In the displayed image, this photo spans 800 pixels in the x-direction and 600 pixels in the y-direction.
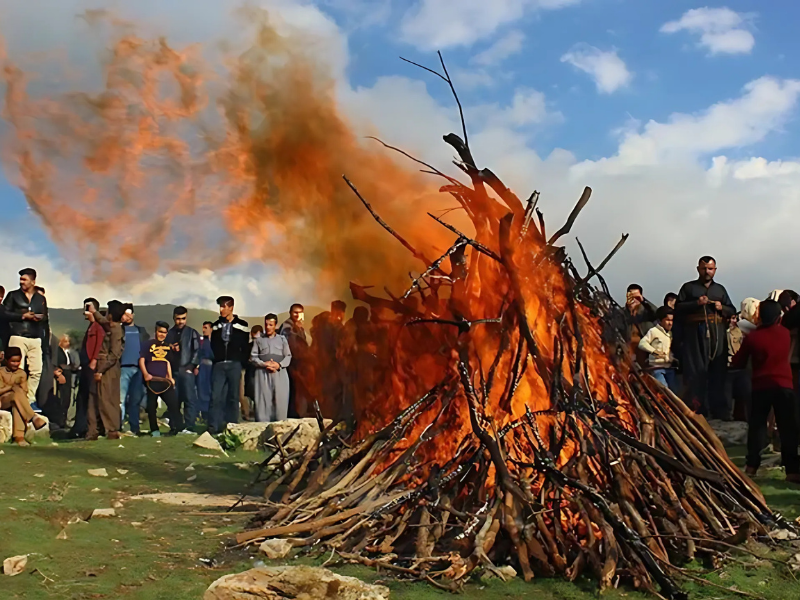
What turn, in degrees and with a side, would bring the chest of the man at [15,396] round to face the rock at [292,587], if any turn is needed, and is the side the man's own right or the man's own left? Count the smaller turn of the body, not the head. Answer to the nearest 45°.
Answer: approximately 45° to the man's own right

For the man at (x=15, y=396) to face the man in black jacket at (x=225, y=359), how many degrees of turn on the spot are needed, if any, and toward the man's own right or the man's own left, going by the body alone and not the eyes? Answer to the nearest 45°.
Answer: approximately 45° to the man's own left

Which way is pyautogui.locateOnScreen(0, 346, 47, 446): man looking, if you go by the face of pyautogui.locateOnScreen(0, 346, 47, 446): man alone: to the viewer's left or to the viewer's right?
to the viewer's right

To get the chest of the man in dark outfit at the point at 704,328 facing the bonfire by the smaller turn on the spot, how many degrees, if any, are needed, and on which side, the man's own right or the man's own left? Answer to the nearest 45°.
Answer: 0° — they already face it

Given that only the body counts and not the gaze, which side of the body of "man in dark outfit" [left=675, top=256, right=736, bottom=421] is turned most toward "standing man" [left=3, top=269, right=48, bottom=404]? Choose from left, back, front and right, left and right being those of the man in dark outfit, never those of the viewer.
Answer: right

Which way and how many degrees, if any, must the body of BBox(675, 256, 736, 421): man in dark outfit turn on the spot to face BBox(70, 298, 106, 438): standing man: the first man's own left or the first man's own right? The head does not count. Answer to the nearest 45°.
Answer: approximately 90° to the first man's own right

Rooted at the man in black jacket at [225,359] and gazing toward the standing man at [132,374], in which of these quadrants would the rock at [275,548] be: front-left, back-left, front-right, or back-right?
back-left

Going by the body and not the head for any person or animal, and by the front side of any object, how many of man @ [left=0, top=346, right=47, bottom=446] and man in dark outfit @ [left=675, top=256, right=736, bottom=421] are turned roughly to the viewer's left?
0

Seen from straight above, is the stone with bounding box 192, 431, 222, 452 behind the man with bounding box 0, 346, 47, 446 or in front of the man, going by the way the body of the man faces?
in front

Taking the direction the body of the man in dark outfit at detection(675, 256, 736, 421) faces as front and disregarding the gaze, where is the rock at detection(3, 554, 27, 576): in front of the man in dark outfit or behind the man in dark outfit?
in front

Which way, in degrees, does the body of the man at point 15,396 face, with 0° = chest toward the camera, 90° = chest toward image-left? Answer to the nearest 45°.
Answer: approximately 315°

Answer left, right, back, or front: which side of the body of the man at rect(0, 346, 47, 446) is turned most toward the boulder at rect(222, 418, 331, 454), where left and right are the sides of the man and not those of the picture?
front

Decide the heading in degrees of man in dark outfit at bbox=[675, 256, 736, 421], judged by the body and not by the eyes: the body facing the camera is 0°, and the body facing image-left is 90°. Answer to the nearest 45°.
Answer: approximately 0°
